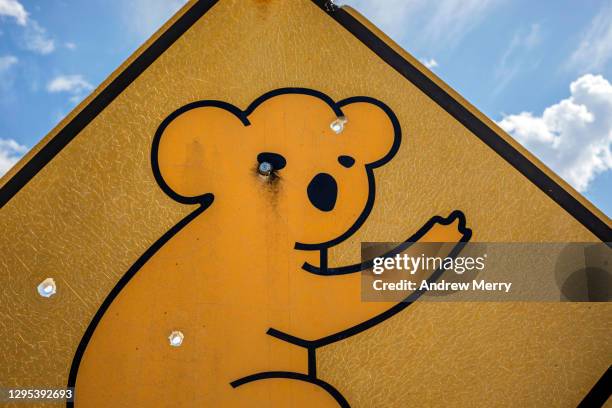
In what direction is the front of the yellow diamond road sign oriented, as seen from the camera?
facing the viewer
